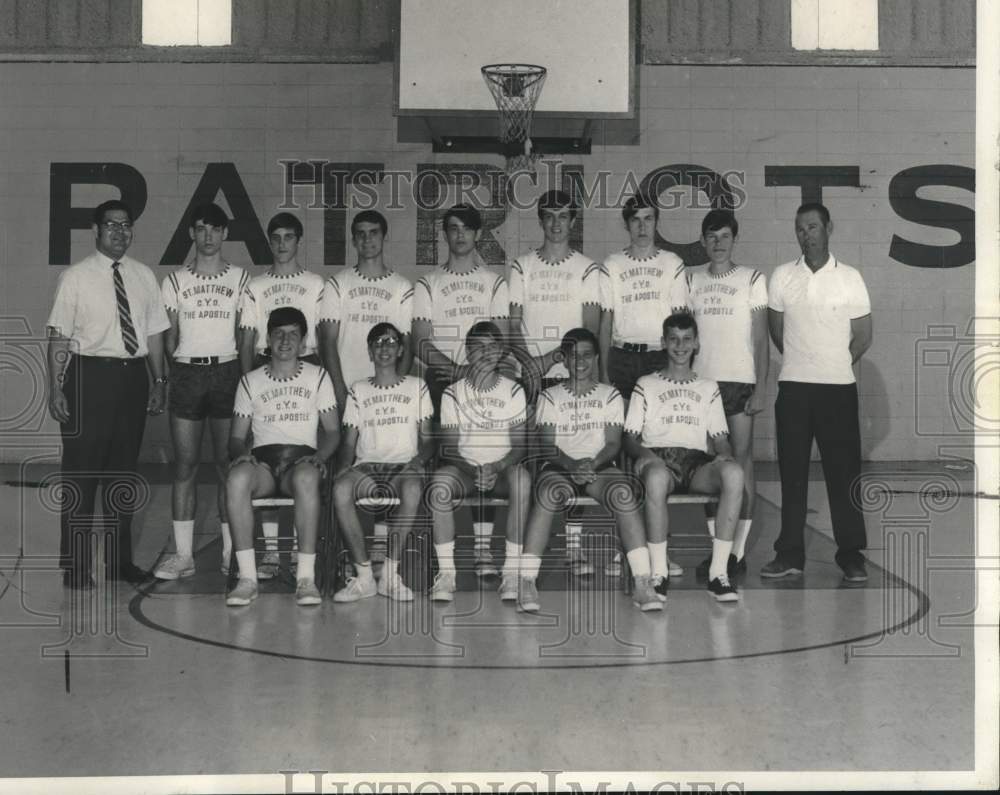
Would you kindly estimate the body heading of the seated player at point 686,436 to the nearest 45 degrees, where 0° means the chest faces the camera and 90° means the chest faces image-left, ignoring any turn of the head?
approximately 0°

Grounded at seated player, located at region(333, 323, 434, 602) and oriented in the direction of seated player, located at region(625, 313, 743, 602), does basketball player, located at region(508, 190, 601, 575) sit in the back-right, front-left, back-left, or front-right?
front-left

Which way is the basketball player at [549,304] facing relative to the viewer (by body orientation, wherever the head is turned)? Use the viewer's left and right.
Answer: facing the viewer

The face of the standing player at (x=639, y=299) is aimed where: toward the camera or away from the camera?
toward the camera

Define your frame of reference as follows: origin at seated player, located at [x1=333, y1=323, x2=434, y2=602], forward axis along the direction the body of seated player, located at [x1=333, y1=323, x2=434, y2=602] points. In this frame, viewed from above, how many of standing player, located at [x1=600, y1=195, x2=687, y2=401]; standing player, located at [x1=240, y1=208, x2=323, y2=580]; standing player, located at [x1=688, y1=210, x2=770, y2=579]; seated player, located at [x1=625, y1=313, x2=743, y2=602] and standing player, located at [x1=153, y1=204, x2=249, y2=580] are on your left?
3

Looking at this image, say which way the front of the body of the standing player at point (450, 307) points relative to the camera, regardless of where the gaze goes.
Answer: toward the camera

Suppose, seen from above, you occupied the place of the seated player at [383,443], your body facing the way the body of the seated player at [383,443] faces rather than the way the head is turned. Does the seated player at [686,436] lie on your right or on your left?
on your left

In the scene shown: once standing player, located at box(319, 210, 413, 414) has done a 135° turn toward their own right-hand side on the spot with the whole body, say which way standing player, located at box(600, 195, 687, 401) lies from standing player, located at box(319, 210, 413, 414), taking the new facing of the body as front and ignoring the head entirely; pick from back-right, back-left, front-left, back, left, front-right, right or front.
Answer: back-right

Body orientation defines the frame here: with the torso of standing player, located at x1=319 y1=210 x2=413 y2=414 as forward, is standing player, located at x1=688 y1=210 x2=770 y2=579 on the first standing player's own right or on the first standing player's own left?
on the first standing player's own left

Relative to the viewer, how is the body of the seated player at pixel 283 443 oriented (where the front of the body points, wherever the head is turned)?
toward the camera

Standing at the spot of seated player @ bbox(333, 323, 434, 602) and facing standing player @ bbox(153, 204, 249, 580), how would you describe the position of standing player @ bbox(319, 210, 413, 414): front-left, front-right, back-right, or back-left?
front-right

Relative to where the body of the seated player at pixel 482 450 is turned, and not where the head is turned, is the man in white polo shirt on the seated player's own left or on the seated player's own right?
on the seated player's own left
